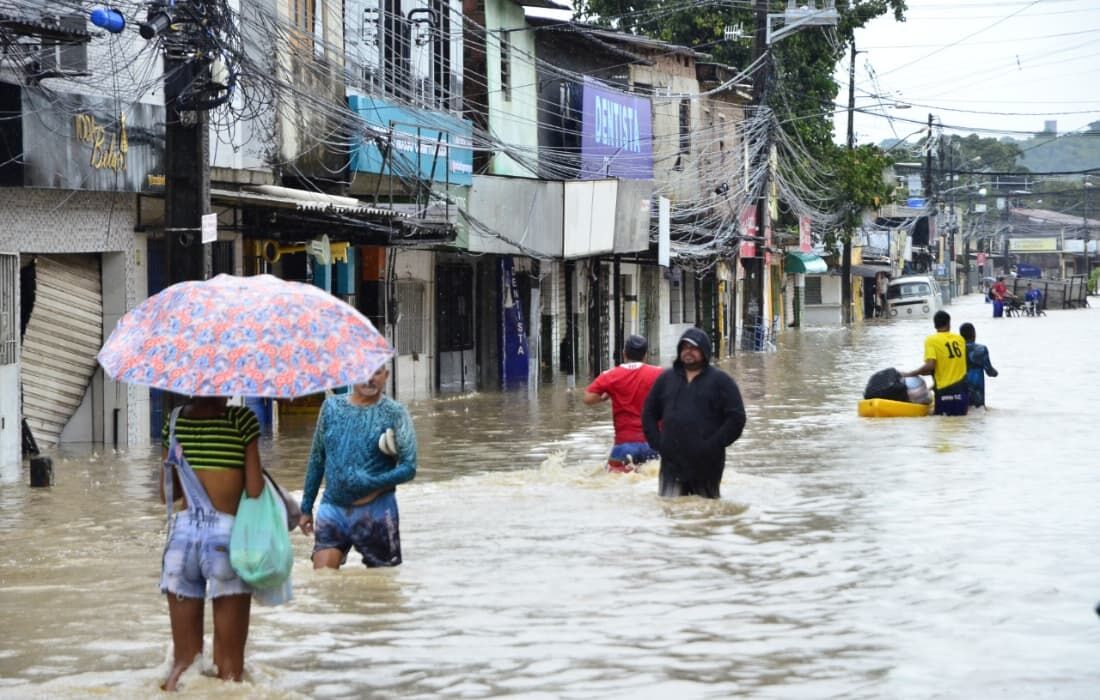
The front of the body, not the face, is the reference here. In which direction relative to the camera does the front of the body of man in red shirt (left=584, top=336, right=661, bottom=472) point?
away from the camera

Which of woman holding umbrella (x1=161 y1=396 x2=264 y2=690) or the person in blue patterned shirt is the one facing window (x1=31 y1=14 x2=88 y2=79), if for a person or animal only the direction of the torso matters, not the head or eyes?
the woman holding umbrella

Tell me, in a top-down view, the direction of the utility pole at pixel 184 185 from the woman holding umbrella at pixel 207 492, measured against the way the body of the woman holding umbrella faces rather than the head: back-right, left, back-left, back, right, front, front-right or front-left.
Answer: front

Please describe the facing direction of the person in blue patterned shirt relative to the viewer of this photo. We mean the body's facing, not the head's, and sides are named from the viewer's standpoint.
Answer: facing the viewer

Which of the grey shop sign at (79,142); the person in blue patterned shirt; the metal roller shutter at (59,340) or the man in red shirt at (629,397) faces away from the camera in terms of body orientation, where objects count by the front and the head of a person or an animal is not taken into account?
the man in red shirt

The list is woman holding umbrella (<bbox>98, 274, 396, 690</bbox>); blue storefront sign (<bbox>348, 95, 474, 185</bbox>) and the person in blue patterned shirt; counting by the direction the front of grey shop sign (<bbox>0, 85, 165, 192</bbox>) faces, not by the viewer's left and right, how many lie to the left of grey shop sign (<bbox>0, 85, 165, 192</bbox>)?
1

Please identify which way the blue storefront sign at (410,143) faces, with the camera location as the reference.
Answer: facing the viewer and to the right of the viewer

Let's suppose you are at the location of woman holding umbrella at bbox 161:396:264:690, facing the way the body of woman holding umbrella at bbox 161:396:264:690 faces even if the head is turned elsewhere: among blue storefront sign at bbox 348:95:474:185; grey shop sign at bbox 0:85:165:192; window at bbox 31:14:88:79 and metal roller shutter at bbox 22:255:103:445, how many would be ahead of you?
4

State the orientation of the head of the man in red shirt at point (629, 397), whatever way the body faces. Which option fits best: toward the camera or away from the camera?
away from the camera

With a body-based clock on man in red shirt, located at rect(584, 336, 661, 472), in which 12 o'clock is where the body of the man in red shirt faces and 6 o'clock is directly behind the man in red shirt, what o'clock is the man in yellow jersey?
The man in yellow jersey is roughly at 1 o'clock from the man in red shirt.

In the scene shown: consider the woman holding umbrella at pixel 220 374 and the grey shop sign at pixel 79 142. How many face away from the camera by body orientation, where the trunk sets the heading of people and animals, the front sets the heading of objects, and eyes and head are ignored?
1

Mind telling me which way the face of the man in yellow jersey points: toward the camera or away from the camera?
away from the camera

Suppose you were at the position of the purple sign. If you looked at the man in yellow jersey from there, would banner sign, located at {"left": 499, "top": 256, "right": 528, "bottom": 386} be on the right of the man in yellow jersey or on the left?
right

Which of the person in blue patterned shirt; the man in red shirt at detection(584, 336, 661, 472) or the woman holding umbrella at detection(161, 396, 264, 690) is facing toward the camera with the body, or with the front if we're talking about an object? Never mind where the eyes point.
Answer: the person in blue patterned shirt

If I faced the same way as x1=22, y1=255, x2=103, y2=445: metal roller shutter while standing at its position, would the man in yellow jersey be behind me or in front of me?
in front

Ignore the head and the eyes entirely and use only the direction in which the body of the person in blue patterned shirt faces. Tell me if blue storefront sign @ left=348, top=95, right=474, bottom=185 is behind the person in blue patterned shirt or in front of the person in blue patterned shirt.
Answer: behind

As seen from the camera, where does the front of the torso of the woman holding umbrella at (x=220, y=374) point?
away from the camera
